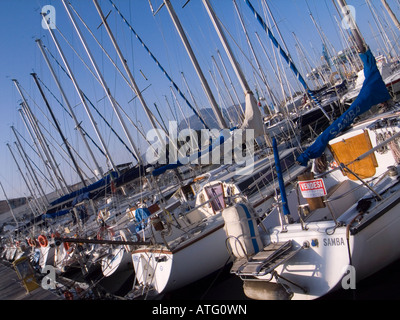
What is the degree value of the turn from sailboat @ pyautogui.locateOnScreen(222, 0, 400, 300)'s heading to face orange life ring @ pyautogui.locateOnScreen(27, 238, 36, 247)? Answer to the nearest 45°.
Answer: approximately 90° to its left

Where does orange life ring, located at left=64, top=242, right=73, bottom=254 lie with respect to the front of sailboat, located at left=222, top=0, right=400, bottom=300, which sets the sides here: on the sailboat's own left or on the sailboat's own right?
on the sailboat's own left

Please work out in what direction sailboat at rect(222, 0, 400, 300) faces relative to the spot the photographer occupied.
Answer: facing away from the viewer and to the right of the viewer
